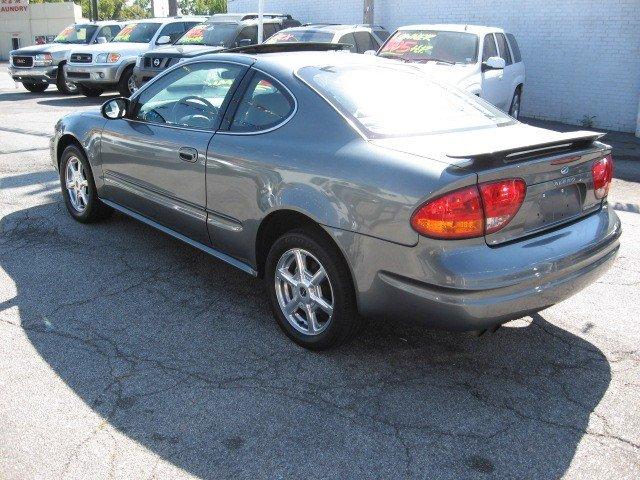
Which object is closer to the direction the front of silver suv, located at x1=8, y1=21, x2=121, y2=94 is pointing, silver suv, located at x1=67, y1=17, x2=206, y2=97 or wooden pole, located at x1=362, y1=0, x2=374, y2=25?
the silver suv

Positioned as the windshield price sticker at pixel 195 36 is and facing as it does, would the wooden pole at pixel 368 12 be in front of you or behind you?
behind

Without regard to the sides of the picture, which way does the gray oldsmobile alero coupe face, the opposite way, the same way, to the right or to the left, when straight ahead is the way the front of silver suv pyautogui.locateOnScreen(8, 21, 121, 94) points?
to the right

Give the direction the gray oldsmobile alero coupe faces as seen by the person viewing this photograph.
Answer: facing away from the viewer and to the left of the viewer

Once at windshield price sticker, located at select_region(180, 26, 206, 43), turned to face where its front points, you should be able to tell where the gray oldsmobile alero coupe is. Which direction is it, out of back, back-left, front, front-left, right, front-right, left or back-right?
front-left

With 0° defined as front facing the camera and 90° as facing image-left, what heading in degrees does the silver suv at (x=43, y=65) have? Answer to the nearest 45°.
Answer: approximately 45°

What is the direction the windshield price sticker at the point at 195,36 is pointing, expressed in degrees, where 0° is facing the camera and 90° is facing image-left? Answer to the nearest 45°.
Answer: approximately 45°

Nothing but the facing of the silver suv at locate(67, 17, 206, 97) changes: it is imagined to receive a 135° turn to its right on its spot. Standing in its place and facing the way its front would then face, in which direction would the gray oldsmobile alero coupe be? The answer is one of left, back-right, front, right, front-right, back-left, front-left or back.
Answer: back

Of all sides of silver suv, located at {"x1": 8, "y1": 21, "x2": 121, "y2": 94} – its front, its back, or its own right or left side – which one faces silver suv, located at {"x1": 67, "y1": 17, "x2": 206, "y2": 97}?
left

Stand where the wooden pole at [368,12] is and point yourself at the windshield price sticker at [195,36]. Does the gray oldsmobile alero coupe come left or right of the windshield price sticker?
left

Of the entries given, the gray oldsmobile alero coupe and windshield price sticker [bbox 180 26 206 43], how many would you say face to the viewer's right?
0

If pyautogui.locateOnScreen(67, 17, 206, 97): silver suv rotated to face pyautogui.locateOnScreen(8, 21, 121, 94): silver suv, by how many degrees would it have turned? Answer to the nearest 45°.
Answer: approximately 90° to its right
